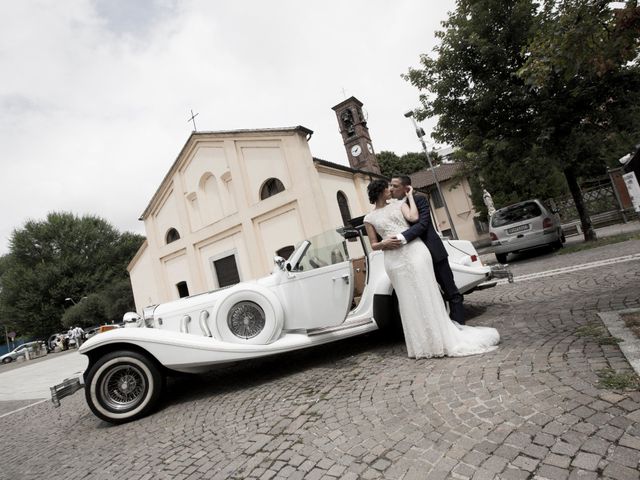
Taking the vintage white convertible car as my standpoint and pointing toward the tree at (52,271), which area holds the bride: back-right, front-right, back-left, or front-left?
back-right

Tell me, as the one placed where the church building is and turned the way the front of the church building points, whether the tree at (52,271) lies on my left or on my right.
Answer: on my right

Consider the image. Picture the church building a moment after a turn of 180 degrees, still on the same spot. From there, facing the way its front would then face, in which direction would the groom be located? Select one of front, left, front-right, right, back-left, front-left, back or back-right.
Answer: back-right

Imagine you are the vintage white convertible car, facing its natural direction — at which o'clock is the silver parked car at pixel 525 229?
The silver parked car is roughly at 5 o'clock from the vintage white convertible car.

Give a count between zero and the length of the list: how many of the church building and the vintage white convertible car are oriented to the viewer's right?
0

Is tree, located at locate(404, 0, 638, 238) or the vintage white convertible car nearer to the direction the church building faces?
the vintage white convertible car

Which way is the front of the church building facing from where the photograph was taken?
facing the viewer and to the left of the viewer

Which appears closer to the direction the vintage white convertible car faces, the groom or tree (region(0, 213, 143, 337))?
the tree

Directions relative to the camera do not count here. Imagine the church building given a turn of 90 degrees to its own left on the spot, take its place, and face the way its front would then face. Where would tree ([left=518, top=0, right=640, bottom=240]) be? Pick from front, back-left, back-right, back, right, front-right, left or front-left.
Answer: front

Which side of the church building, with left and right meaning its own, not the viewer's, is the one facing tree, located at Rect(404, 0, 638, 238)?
left

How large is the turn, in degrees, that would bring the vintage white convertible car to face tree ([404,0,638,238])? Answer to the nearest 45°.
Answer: approximately 135° to its right

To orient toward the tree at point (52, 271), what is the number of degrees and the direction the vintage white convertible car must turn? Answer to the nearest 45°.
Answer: approximately 45° to its right

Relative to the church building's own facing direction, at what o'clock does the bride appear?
The bride is roughly at 10 o'clock from the church building.

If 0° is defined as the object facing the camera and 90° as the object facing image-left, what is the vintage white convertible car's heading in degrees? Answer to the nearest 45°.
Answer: approximately 90°
